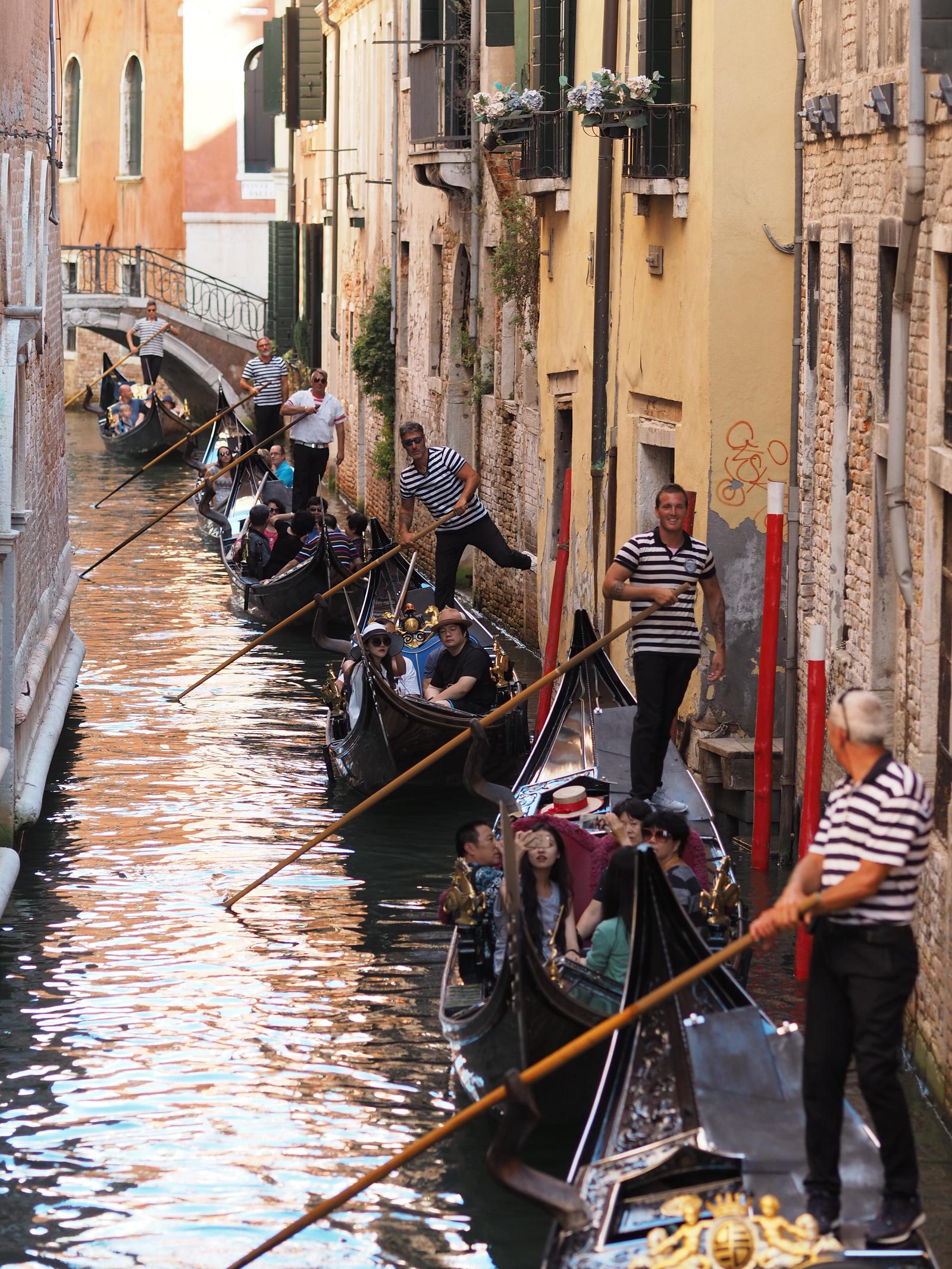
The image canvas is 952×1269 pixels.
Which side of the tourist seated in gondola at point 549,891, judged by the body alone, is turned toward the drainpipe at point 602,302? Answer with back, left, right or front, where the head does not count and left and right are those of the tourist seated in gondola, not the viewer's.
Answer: back

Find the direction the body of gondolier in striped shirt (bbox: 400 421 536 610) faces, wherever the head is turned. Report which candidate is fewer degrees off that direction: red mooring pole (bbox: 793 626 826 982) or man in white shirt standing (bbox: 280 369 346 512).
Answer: the red mooring pole

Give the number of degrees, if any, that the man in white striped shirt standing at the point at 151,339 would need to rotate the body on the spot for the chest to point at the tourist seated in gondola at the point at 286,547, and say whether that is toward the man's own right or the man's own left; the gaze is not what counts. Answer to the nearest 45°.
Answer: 0° — they already face them

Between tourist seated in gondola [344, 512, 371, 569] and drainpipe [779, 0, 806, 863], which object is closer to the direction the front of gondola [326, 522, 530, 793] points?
the drainpipe

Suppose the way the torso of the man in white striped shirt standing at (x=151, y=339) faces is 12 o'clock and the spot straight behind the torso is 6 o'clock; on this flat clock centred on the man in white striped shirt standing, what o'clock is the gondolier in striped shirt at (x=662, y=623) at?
The gondolier in striped shirt is roughly at 12 o'clock from the man in white striped shirt standing.

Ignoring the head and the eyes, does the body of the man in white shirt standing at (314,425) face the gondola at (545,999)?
yes

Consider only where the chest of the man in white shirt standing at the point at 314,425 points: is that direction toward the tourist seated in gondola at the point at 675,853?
yes

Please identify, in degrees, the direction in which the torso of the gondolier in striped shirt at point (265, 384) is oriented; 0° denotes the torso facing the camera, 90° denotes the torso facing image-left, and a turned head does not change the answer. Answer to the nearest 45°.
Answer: approximately 0°

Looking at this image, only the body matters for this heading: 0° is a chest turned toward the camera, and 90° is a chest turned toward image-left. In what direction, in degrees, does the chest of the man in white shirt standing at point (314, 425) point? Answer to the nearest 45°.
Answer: approximately 0°

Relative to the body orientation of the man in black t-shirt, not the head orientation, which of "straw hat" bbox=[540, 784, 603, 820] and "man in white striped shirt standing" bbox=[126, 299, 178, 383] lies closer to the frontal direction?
the straw hat
